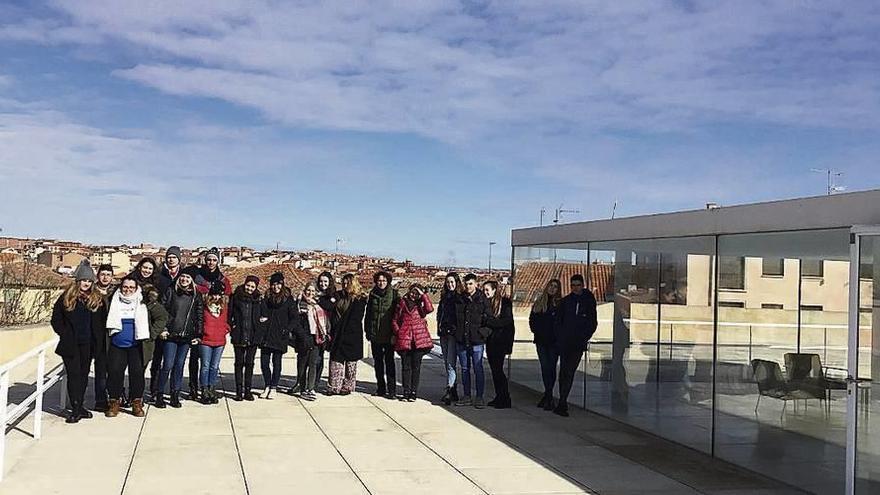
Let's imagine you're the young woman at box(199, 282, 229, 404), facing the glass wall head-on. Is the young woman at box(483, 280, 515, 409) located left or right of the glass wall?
left

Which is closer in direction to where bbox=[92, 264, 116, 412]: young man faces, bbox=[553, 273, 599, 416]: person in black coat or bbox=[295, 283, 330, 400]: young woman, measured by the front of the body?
the person in black coat

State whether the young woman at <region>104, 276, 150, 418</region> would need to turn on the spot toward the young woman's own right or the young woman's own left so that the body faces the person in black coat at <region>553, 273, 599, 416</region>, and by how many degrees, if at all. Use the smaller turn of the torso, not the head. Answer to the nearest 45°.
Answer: approximately 90° to the young woman's own left

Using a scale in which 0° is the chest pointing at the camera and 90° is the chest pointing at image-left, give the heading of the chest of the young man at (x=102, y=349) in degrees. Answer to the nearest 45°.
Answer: approximately 0°

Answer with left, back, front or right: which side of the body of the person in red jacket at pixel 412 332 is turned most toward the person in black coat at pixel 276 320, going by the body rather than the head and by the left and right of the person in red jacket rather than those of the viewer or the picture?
right

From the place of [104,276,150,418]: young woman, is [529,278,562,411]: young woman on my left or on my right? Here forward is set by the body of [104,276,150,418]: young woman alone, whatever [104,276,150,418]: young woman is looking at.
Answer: on my left
